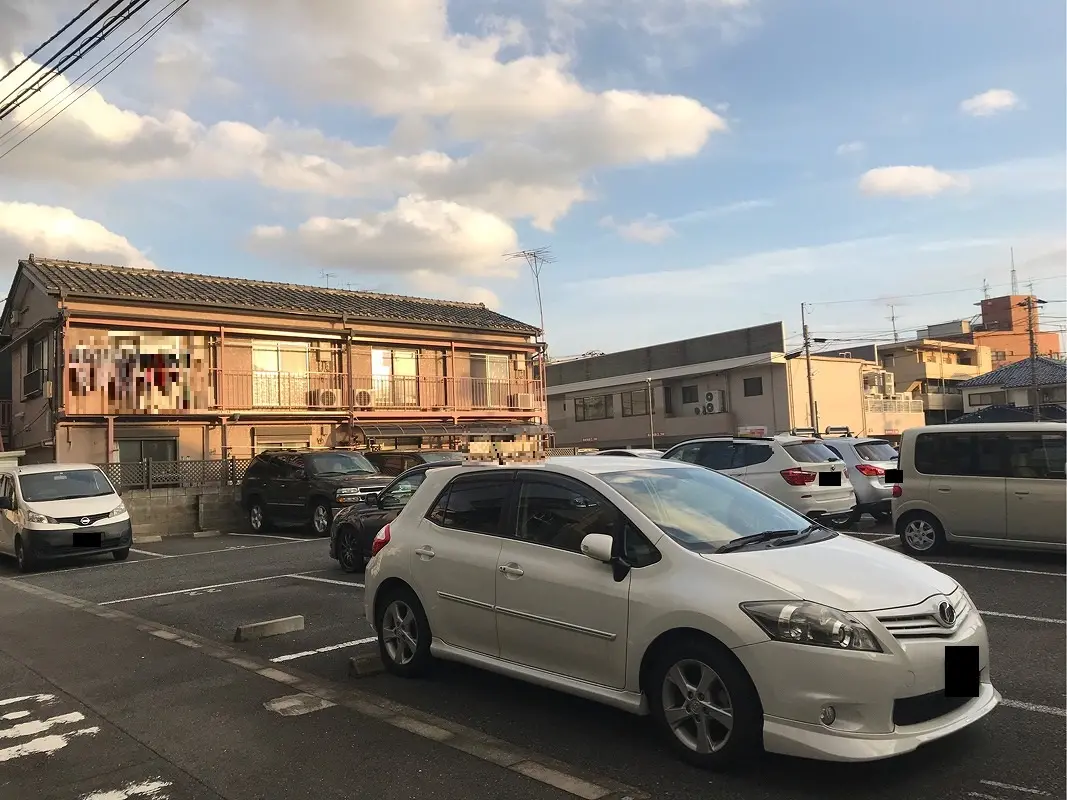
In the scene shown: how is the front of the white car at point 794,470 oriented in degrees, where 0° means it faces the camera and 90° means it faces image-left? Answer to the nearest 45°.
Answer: approximately 135°

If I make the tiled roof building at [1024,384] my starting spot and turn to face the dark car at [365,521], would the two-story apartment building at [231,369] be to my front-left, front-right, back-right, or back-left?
front-right

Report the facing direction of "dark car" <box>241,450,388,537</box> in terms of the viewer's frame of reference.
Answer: facing the viewer and to the right of the viewer

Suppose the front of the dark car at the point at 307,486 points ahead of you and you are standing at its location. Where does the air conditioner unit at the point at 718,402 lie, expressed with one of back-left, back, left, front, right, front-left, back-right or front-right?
left

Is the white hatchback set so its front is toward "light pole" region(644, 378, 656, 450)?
no

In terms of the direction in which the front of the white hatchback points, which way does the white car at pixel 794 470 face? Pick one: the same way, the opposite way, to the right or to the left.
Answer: the opposite way

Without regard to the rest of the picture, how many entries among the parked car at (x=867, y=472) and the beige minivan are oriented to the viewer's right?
1

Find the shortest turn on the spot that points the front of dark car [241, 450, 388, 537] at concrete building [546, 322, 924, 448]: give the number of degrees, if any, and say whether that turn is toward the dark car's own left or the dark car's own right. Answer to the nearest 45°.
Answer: approximately 90° to the dark car's own left

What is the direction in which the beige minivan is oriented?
to the viewer's right

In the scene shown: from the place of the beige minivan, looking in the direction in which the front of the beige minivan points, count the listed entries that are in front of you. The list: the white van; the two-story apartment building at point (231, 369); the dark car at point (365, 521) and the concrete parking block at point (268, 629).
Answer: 0

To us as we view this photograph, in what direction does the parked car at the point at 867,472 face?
facing away from the viewer and to the left of the viewer

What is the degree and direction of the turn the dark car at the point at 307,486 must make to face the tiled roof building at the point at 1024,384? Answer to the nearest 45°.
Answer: approximately 90° to its left

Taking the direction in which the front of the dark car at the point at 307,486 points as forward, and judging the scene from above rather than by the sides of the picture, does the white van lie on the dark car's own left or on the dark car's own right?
on the dark car's own right

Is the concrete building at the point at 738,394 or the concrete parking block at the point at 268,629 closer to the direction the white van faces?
the concrete parking block

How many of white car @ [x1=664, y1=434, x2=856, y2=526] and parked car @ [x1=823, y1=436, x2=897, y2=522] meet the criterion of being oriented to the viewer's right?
0

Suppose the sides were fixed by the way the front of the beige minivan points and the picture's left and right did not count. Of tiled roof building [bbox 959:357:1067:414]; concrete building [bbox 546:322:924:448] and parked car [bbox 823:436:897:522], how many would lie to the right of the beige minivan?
0

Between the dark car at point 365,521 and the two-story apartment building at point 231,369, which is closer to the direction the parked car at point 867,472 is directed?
the two-story apartment building
